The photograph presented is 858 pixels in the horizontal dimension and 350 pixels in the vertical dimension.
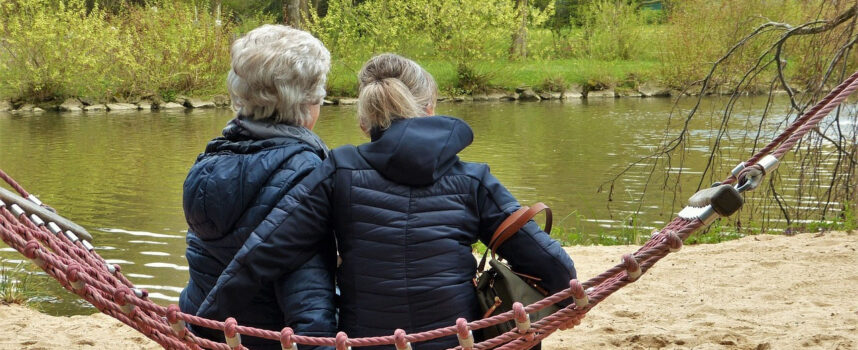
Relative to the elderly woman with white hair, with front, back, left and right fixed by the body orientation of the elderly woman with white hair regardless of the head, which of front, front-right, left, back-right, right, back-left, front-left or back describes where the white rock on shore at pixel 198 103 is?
front-left

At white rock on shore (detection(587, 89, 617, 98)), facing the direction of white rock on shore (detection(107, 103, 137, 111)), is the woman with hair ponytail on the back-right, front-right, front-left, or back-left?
front-left

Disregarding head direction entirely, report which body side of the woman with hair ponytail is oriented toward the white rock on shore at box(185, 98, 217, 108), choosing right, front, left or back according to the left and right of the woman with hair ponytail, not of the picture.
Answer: front

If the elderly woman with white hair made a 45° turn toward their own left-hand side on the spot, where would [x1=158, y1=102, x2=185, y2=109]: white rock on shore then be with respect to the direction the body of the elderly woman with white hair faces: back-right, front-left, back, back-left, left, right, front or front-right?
front

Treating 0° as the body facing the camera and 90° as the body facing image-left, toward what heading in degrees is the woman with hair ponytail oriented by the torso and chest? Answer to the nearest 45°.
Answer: approximately 180°

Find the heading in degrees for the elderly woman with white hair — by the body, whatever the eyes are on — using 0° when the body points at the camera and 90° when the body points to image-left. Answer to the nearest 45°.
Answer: approximately 225°

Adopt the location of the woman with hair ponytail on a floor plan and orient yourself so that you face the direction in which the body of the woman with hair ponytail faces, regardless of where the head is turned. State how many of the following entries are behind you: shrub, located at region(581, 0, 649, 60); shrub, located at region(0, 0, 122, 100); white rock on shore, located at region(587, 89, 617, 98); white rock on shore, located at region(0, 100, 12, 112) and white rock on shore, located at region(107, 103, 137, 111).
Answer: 0

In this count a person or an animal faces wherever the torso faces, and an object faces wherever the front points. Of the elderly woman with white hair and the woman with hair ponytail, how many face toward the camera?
0

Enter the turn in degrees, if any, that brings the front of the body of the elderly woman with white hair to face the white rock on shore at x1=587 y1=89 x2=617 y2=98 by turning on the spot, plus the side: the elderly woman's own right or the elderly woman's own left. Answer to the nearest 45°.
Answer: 0° — they already face it
